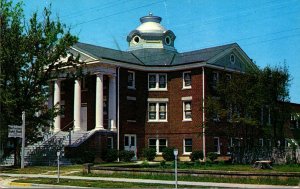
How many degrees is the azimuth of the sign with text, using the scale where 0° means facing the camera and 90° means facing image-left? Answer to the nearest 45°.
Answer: approximately 0°

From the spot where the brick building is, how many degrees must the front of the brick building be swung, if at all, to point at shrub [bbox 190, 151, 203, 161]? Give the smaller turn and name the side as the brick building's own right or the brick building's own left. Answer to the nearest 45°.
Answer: approximately 90° to the brick building's own left

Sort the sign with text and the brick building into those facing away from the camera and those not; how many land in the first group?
0

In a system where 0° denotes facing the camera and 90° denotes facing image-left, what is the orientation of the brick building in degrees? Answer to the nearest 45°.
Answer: approximately 45°

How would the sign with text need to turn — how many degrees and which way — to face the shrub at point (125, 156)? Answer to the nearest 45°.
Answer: approximately 135° to its left

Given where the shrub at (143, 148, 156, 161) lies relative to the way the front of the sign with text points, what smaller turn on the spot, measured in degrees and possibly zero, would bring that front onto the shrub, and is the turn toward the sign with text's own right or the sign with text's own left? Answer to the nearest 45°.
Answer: approximately 135° to the sign with text's own left

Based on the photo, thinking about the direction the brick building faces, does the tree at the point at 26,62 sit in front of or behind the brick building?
in front

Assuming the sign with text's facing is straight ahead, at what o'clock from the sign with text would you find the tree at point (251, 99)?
The tree is roughly at 9 o'clock from the sign with text.
